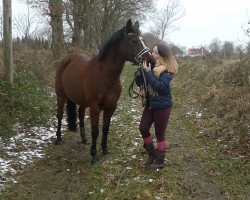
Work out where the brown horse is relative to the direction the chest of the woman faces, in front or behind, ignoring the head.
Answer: in front

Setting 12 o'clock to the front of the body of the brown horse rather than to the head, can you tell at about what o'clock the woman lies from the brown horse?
The woman is roughly at 12 o'clock from the brown horse.

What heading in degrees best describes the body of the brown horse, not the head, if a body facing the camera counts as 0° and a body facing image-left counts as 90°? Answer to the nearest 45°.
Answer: approximately 315°

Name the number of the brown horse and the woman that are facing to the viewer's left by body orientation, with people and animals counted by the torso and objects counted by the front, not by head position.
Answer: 1

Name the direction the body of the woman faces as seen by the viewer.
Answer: to the viewer's left
